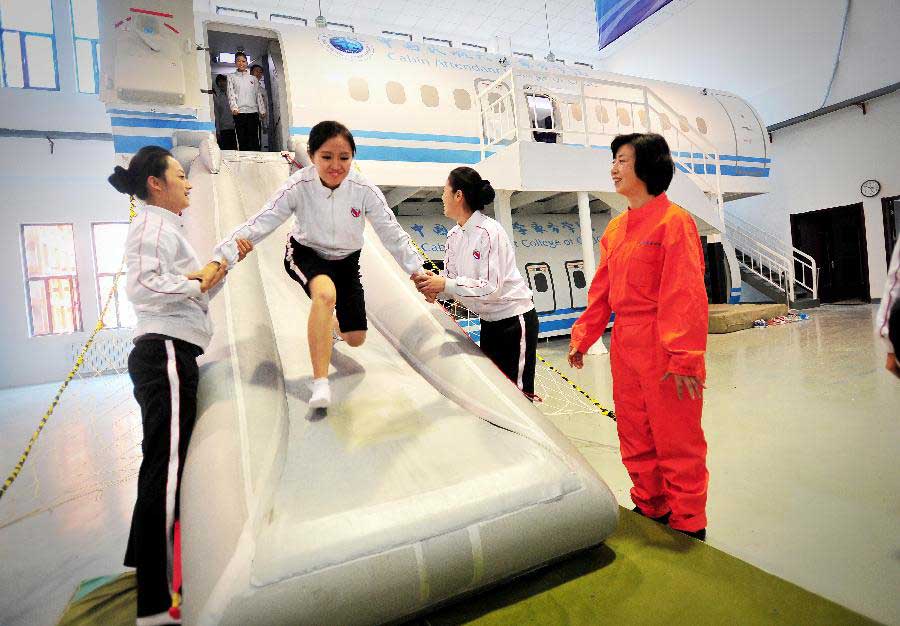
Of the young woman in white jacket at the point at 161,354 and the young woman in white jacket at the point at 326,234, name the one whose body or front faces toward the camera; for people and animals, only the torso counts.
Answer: the young woman in white jacket at the point at 326,234

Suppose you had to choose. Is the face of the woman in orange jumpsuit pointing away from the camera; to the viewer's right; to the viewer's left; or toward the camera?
to the viewer's left

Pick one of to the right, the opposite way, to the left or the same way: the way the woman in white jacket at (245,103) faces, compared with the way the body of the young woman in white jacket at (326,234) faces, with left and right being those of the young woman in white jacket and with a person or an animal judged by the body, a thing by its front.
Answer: the same way

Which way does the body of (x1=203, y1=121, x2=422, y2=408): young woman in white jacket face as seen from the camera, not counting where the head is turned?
toward the camera

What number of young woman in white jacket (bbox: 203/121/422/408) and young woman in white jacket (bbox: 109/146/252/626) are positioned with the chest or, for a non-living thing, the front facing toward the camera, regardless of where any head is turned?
1

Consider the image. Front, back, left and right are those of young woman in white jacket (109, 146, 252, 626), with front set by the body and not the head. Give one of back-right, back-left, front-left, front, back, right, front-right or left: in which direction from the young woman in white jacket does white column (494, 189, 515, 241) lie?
front-left

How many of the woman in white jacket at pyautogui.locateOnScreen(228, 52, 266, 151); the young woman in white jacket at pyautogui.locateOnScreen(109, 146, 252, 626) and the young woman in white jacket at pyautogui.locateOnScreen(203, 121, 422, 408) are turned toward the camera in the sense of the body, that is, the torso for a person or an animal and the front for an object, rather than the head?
2

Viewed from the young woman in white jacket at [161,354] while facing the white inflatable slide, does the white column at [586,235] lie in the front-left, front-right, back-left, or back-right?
front-left

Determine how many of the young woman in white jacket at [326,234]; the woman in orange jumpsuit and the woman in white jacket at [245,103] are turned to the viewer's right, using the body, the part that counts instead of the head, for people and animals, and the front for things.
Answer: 0

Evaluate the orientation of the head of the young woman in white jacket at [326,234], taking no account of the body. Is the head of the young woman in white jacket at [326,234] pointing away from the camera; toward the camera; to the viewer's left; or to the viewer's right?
toward the camera

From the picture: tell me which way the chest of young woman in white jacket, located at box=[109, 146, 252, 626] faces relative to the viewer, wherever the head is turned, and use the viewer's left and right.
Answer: facing to the right of the viewer

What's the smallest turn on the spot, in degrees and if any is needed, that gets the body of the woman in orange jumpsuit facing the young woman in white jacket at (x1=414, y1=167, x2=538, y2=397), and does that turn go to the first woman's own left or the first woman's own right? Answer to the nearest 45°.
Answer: approximately 90° to the first woman's own right

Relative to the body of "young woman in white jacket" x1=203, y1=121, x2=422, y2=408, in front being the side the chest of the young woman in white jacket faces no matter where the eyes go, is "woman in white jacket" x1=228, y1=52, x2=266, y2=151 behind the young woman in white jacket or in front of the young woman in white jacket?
behind

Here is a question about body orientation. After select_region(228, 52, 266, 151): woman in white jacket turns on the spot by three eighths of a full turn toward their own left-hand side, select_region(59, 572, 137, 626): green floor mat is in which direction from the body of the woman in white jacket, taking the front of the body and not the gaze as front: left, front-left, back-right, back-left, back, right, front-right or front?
back-right

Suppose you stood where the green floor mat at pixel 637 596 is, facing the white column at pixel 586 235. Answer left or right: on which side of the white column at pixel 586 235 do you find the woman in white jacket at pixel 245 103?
left

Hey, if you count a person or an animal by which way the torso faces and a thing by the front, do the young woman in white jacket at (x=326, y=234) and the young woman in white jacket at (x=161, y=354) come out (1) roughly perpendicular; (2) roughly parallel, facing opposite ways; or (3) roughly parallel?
roughly perpendicular

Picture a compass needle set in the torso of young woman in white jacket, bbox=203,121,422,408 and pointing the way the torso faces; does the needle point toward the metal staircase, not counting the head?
no

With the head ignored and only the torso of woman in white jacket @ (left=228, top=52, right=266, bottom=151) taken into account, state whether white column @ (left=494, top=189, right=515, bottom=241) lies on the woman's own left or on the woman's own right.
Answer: on the woman's own left

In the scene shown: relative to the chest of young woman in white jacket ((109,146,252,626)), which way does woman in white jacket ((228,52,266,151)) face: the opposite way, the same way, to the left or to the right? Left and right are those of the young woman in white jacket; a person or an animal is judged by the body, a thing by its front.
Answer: to the right

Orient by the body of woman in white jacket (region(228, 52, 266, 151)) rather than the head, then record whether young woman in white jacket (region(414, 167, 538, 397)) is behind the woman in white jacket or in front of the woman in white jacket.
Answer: in front

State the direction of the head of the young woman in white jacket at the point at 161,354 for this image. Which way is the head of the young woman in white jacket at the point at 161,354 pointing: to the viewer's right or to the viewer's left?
to the viewer's right
